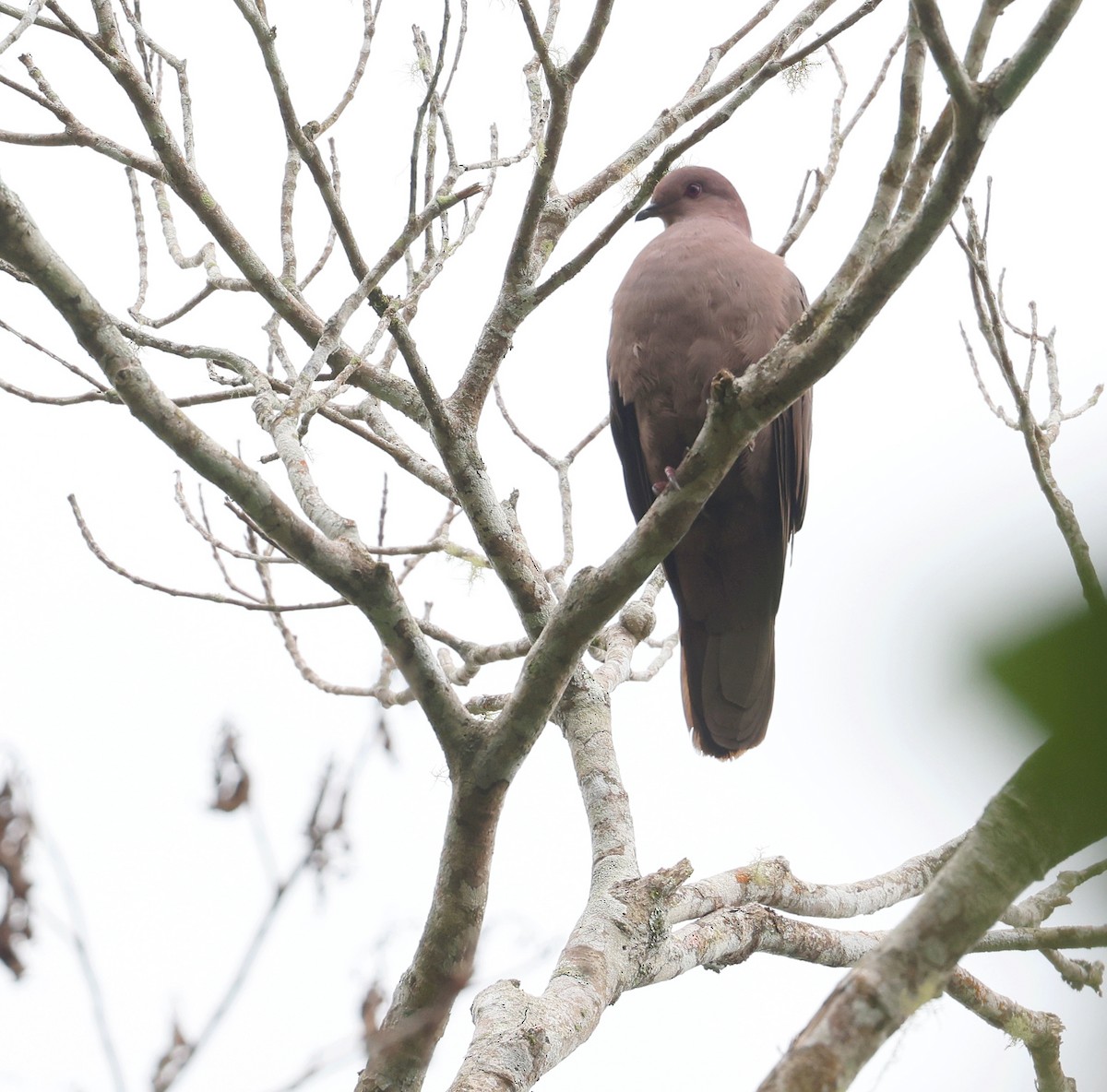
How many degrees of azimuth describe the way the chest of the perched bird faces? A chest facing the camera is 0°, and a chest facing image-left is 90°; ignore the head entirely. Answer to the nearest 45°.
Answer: approximately 0°
